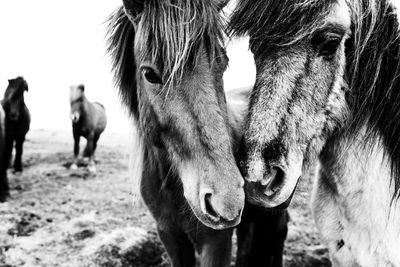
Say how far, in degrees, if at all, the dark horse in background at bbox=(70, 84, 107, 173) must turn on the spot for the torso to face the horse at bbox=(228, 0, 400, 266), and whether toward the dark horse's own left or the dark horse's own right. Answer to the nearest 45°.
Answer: approximately 45° to the dark horse's own left

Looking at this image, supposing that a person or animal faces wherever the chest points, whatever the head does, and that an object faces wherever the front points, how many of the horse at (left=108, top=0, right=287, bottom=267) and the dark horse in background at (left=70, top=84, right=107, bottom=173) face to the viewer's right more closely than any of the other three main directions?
0

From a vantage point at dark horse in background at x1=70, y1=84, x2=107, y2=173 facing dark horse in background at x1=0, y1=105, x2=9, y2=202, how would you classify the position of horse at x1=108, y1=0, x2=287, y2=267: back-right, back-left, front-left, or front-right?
front-left

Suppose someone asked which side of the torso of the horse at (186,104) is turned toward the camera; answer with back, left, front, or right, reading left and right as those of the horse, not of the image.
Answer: front

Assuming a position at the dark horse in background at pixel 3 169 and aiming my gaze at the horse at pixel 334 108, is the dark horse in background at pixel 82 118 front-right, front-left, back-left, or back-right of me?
back-left

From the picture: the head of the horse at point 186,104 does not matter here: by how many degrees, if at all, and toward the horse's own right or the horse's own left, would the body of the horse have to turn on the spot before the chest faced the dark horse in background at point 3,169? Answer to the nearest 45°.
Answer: approximately 135° to the horse's own right

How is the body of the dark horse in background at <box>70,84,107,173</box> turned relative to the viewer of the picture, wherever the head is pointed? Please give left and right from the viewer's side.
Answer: facing the viewer and to the left of the viewer

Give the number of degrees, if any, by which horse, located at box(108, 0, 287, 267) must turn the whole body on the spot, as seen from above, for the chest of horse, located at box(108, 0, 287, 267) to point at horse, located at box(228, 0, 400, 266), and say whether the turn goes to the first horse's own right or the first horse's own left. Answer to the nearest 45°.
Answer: approximately 90° to the first horse's own left

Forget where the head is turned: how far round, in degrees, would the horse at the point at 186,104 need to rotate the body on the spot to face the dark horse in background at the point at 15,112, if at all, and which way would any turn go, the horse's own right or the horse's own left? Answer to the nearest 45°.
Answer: approximately 135° to the horse's own right
